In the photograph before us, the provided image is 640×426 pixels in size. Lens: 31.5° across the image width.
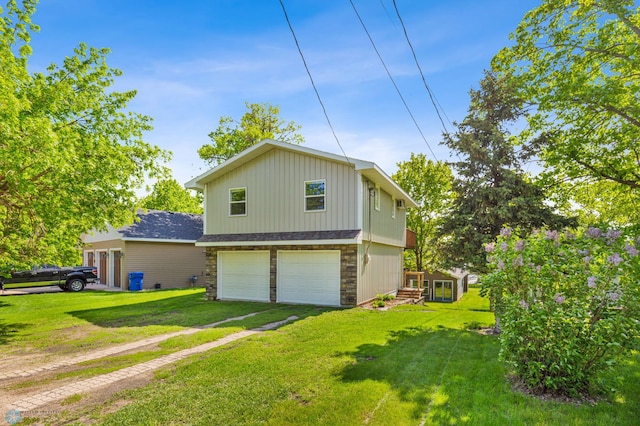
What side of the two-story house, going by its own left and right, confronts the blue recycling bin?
right

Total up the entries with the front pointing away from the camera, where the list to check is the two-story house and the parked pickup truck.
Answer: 0

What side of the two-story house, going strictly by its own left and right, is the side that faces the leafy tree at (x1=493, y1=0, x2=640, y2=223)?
left

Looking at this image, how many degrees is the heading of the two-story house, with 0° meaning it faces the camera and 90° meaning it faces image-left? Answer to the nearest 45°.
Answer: approximately 45°

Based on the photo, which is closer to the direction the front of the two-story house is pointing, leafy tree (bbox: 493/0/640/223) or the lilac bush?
the lilac bush
